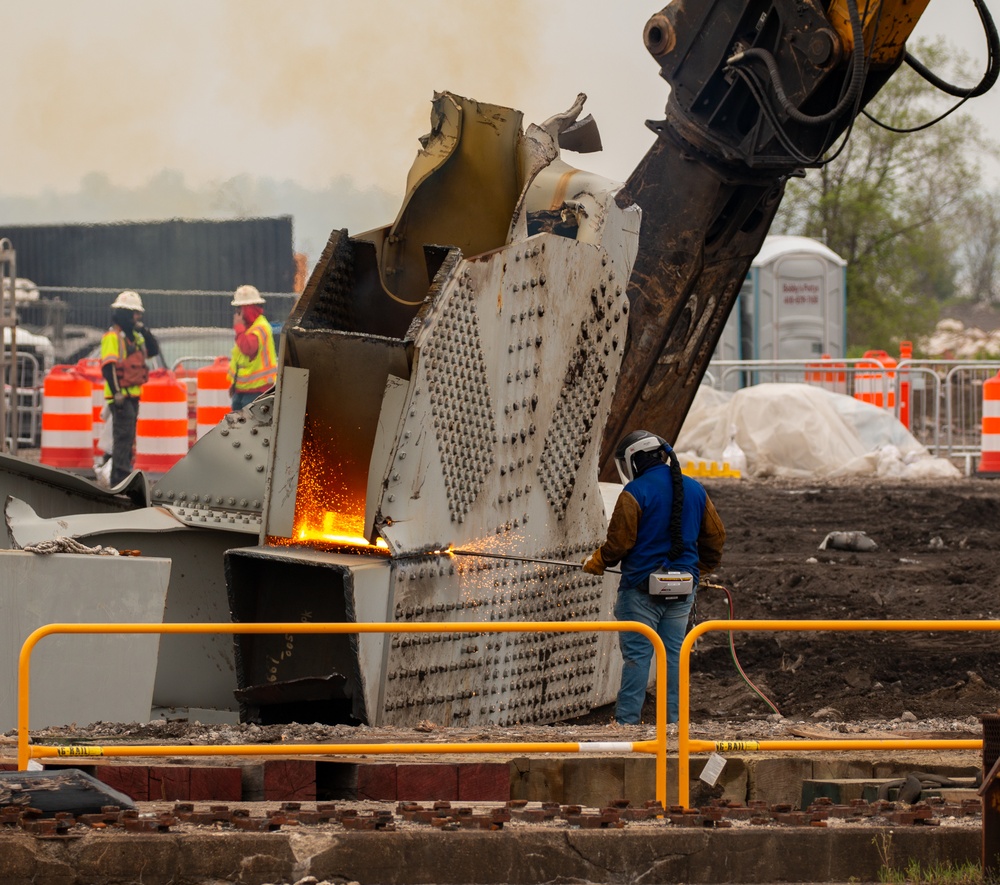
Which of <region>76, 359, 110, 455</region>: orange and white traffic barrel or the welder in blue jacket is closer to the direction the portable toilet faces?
the welder in blue jacket

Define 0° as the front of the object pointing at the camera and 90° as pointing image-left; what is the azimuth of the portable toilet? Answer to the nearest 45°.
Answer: approximately 0°

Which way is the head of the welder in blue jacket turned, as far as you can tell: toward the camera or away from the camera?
away from the camera

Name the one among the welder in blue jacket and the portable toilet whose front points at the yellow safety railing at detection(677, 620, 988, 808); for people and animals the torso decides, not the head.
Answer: the portable toilet

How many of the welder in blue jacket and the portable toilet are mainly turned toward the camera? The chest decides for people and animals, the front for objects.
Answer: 1

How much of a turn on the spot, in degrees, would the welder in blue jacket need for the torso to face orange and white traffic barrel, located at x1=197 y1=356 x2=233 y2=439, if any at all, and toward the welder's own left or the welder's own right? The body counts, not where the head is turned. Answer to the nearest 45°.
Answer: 0° — they already face it

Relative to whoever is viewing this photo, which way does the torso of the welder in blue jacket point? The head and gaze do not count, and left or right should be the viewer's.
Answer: facing away from the viewer and to the left of the viewer

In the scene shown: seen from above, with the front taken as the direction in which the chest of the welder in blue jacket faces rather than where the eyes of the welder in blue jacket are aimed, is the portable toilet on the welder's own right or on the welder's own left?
on the welder's own right

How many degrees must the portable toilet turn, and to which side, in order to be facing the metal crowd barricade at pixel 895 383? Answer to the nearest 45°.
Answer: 0° — it already faces it

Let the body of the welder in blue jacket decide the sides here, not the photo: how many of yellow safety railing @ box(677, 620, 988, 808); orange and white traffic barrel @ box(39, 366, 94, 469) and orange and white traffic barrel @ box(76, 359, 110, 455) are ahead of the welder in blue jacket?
2
